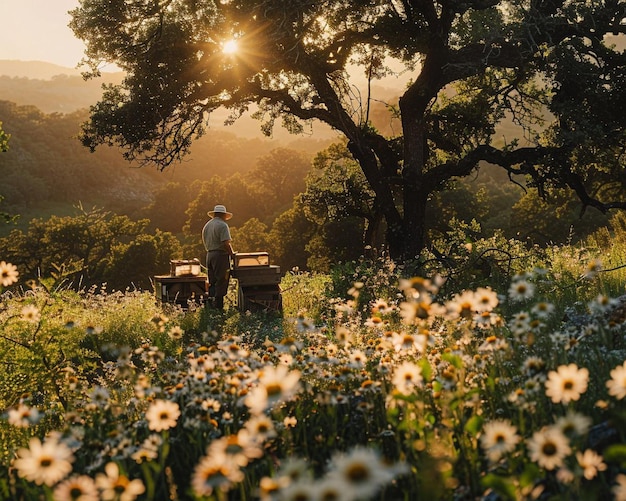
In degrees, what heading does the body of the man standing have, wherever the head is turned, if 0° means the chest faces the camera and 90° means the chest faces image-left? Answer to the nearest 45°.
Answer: approximately 225°

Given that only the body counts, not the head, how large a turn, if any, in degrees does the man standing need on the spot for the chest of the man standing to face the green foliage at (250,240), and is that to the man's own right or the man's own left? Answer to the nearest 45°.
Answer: approximately 45° to the man's own left

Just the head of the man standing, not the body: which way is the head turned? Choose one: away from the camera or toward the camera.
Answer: away from the camera
